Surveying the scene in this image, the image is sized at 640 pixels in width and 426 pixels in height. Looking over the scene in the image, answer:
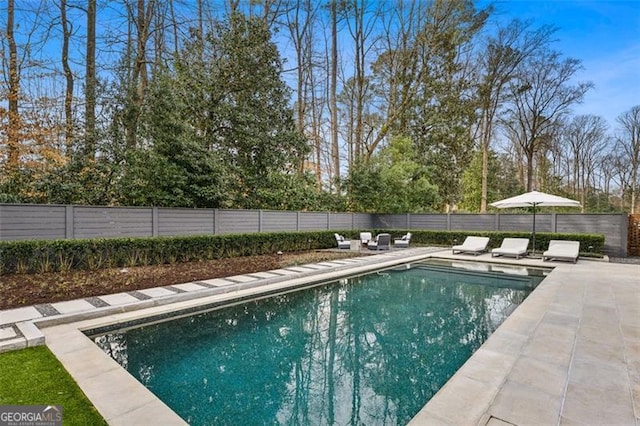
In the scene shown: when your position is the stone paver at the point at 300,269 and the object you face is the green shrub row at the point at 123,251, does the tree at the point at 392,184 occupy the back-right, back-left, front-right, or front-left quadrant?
back-right

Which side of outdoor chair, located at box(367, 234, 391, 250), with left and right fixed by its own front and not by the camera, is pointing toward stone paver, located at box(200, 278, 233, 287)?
left

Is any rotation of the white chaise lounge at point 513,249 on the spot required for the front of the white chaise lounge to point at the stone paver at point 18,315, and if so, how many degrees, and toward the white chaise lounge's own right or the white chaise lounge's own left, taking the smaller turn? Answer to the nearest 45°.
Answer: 0° — it already faces it

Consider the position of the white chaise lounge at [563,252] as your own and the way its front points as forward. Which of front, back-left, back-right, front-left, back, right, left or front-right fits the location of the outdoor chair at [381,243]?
front-right

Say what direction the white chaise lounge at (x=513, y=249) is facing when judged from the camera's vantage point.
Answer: facing the viewer and to the left of the viewer

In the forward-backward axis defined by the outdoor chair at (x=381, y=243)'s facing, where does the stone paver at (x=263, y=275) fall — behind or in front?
in front

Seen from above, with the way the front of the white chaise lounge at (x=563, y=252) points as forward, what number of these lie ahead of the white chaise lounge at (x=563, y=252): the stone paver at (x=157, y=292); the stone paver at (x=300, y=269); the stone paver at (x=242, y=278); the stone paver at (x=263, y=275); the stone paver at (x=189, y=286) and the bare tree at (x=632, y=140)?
5
